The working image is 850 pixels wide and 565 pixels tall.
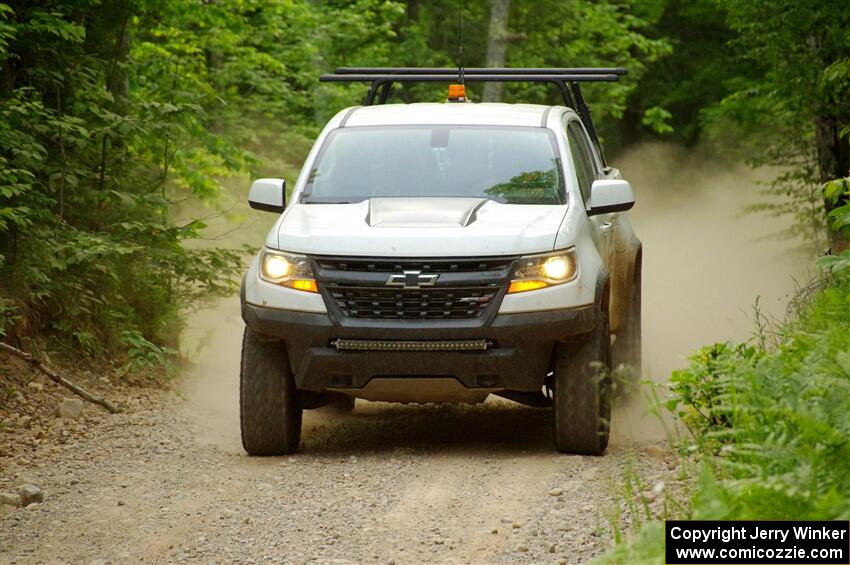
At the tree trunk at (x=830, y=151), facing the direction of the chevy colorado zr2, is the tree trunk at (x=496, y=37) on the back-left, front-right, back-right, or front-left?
back-right

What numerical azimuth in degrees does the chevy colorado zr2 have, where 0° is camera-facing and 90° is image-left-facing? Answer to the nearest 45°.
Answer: approximately 0°

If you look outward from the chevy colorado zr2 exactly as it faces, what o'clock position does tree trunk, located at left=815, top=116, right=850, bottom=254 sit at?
The tree trunk is roughly at 7 o'clock from the chevy colorado zr2.

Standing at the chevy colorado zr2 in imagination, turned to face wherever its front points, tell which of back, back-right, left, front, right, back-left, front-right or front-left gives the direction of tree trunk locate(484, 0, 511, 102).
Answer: back
